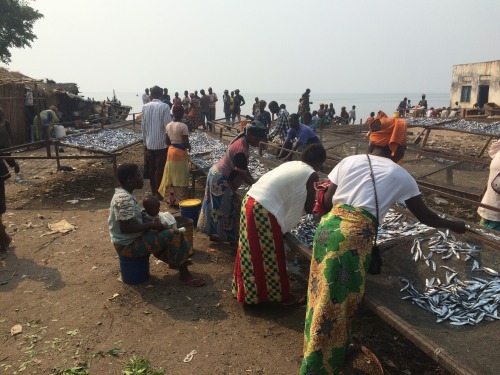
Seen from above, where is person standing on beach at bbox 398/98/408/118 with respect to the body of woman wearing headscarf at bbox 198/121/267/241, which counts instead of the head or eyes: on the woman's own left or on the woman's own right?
on the woman's own left

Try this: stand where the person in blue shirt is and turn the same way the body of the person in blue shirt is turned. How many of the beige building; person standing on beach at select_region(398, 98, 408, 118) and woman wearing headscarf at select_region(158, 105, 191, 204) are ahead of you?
1

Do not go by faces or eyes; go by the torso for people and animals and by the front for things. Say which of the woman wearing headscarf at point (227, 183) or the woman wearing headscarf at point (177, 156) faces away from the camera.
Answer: the woman wearing headscarf at point (177, 156)

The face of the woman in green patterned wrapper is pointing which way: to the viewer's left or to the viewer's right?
to the viewer's right

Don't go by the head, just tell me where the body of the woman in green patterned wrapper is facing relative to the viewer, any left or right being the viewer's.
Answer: facing away from the viewer and to the right of the viewer

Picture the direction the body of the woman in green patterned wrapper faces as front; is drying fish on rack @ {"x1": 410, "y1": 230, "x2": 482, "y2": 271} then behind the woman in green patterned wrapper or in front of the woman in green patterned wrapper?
in front

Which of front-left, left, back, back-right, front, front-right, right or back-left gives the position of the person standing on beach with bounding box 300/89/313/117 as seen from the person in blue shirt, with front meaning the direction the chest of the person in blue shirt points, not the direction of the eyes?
back-right

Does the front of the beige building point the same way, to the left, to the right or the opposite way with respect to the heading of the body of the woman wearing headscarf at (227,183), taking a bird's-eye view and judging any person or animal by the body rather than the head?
the opposite way

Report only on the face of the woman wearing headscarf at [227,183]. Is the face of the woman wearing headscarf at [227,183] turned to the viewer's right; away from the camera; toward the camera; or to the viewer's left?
to the viewer's right

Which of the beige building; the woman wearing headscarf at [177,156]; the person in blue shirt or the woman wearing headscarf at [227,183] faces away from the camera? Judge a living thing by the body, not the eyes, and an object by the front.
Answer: the woman wearing headscarf at [177,156]

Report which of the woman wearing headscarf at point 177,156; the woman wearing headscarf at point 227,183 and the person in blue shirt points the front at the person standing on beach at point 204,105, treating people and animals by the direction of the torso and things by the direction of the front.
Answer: the woman wearing headscarf at point 177,156

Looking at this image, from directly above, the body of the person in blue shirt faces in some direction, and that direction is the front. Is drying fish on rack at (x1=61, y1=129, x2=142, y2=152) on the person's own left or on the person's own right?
on the person's own right

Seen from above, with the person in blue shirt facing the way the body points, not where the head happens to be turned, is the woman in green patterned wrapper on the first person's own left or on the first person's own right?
on the first person's own left

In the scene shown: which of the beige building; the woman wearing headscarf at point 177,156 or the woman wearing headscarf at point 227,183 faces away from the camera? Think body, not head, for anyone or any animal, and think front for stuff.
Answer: the woman wearing headscarf at point 177,156

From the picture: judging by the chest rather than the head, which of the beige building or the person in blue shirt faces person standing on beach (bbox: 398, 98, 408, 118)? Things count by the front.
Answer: the beige building

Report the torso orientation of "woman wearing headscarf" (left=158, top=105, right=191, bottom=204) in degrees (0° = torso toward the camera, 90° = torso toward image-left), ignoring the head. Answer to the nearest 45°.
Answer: approximately 180°

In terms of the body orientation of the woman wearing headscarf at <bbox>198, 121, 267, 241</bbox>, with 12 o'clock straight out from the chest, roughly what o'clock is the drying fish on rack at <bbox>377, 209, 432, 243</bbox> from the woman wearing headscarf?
The drying fish on rack is roughly at 1 o'clock from the woman wearing headscarf.
